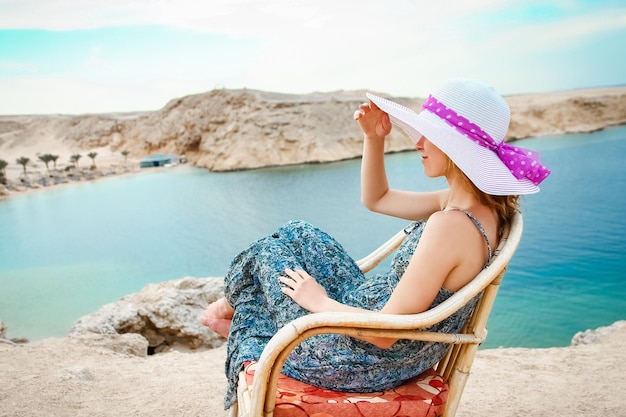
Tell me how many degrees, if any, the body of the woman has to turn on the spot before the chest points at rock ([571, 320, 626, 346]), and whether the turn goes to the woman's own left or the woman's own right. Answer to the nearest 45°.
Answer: approximately 135° to the woman's own right

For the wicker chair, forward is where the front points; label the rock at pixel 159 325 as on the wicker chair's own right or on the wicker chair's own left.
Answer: on the wicker chair's own right

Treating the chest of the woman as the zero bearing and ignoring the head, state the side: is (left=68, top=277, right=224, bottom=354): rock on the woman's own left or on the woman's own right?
on the woman's own right

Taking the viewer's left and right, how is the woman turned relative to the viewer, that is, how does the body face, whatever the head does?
facing to the left of the viewer

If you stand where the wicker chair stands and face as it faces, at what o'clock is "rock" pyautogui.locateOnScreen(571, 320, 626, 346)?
The rock is roughly at 4 o'clock from the wicker chair.

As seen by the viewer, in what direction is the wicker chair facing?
to the viewer's left
